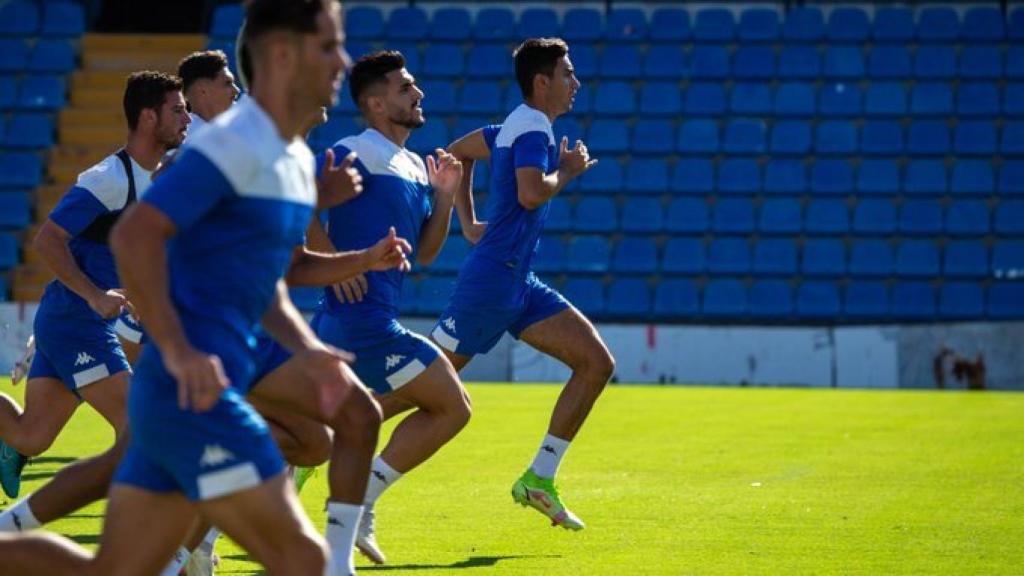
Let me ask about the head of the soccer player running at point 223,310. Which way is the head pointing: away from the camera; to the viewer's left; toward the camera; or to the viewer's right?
to the viewer's right

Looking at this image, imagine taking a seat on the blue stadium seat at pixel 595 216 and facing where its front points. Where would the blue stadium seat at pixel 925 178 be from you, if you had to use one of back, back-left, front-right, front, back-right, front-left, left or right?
left

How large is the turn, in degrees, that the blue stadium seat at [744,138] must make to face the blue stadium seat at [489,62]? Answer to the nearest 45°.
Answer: approximately 90° to its right

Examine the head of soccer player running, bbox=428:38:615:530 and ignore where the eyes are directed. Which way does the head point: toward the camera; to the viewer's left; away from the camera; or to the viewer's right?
to the viewer's right

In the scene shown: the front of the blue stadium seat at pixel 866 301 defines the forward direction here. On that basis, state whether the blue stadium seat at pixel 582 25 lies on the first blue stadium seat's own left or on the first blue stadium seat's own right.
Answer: on the first blue stadium seat's own right

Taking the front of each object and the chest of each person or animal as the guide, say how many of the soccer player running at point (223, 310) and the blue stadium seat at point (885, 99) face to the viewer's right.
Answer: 1

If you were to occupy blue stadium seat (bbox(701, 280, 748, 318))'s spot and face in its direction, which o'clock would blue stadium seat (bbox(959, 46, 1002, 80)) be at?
blue stadium seat (bbox(959, 46, 1002, 80)) is roughly at 8 o'clock from blue stadium seat (bbox(701, 280, 748, 318)).

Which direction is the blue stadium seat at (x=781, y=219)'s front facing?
toward the camera

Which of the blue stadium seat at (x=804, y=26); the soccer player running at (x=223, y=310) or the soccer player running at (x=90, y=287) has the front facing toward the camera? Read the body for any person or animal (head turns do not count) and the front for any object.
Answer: the blue stadium seat

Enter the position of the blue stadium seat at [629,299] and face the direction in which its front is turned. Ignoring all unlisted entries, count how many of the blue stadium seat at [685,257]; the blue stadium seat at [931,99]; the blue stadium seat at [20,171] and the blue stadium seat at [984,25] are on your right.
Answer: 1

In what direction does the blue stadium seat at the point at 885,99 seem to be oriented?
toward the camera
